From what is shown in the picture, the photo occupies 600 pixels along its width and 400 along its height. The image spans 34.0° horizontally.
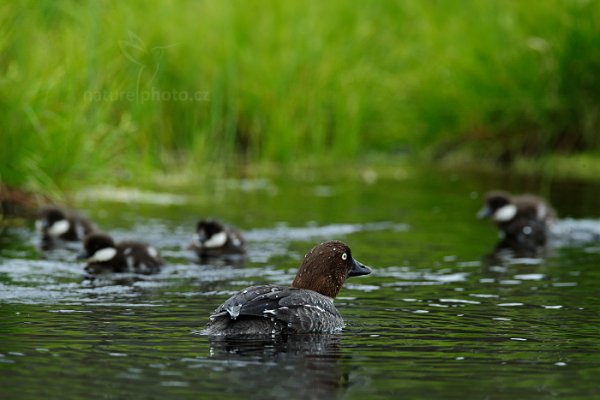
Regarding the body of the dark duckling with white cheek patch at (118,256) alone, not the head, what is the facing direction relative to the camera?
to the viewer's left

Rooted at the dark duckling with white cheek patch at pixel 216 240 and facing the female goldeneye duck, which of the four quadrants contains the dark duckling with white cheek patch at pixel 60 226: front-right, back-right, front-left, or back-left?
back-right

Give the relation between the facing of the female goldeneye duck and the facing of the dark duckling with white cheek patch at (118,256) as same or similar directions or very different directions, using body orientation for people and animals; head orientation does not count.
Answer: very different directions

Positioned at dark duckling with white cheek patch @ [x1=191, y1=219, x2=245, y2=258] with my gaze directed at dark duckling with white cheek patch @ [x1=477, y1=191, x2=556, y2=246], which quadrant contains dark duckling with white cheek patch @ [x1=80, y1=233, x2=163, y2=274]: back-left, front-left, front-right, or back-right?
back-right

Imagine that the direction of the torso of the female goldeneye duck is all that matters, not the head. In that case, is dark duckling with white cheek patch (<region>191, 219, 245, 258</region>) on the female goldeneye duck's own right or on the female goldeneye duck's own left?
on the female goldeneye duck's own left

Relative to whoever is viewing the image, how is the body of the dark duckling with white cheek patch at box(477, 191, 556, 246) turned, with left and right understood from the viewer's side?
facing to the left of the viewer

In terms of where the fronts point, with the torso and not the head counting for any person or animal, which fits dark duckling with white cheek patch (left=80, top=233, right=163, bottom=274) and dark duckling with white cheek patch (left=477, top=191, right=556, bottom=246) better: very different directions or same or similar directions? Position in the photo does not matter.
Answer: same or similar directions

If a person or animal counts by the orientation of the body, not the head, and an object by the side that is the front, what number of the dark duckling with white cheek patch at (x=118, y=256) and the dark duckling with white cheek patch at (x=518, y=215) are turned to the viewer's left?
2

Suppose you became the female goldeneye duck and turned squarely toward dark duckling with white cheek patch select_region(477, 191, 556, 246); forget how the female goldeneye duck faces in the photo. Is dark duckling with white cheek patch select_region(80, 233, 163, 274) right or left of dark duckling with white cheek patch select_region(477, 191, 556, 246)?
left

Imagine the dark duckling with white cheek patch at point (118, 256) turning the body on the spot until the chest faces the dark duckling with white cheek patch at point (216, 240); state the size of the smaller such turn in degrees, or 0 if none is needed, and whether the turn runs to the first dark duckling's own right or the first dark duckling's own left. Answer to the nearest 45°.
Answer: approximately 135° to the first dark duckling's own right

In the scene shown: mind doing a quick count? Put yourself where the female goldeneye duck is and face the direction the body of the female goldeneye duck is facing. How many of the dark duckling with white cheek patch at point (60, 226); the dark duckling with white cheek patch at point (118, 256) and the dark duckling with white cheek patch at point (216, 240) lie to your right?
0

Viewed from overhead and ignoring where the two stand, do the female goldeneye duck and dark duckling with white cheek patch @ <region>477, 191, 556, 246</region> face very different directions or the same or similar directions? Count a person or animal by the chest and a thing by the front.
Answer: very different directions
